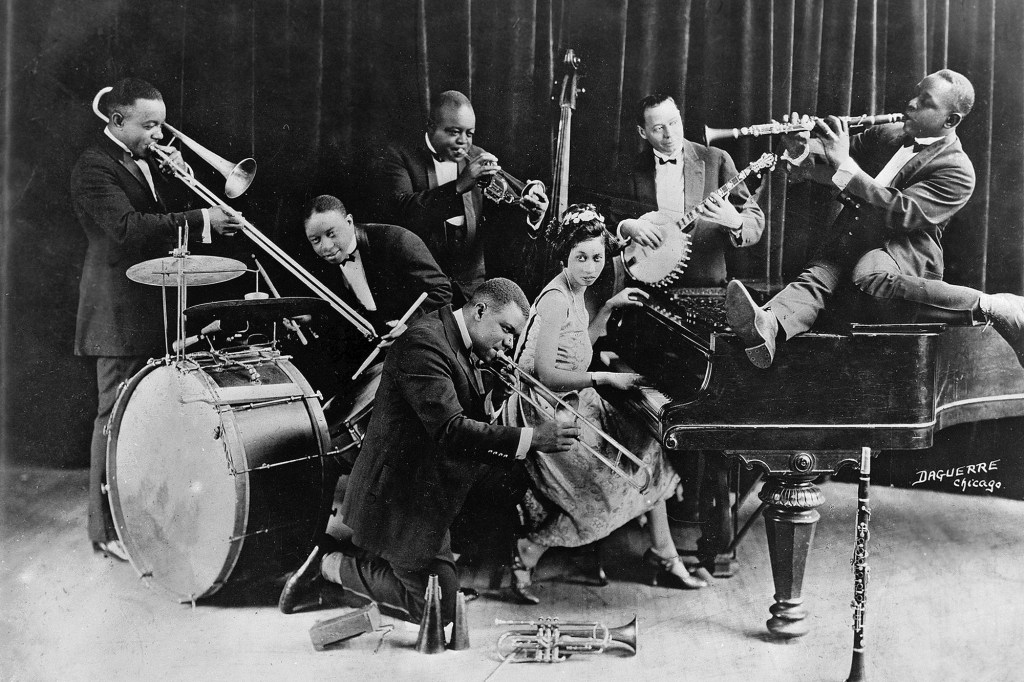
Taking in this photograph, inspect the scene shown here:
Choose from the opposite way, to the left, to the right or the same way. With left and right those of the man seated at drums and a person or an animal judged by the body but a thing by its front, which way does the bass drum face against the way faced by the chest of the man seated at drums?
the same way

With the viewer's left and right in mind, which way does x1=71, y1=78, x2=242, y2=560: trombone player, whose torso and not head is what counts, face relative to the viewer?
facing the viewer and to the right of the viewer

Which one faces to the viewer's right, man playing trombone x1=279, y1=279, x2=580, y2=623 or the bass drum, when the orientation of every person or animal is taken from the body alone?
the man playing trombone

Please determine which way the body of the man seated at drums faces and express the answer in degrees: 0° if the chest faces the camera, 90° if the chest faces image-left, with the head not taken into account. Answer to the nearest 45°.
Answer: approximately 45°

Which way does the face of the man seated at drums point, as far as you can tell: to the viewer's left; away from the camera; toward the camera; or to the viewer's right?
toward the camera

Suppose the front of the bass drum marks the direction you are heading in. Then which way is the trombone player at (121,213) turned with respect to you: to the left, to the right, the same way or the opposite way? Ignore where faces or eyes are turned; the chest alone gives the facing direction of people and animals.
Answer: to the left

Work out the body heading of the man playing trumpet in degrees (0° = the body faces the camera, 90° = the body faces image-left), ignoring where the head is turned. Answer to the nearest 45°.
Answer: approximately 315°

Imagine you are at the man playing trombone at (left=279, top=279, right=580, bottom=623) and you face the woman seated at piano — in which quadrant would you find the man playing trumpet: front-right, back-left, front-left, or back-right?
front-left

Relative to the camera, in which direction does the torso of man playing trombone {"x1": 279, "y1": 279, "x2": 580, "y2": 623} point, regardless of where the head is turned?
to the viewer's right

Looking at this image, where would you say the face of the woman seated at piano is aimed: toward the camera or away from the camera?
toward the camera

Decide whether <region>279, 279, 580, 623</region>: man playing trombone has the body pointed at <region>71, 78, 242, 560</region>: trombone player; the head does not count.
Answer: no

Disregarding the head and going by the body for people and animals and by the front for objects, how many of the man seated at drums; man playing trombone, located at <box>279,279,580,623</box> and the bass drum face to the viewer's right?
1

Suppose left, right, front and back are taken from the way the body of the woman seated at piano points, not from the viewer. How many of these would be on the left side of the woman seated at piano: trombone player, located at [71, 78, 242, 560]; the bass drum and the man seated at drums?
0

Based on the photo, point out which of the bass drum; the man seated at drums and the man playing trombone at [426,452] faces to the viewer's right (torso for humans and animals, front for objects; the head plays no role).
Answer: the man playing trombone

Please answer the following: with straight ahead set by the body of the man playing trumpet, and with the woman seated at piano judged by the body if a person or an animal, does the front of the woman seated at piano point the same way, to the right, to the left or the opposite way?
the same way

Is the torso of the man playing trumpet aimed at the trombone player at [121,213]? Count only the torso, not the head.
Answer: no

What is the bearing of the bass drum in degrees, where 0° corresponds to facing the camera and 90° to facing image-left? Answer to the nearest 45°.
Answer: approximately 45°

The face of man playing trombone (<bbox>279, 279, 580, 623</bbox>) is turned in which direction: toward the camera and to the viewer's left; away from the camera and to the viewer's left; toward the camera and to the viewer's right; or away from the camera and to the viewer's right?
toward the camera and to the viewer's right
